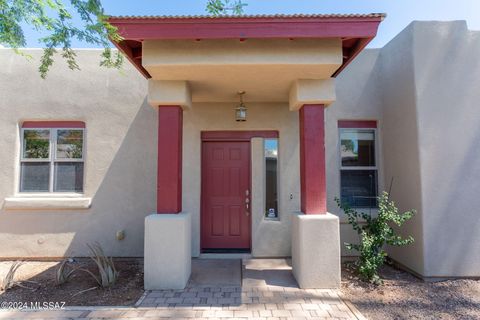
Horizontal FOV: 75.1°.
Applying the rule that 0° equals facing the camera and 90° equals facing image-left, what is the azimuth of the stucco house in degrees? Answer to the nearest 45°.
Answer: approximately 0°

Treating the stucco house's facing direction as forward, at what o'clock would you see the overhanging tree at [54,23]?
The overhanging tree is roughly at 1 o'clock from the stucco house.

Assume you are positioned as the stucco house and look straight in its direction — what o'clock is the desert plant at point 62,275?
The desert plant is roughly at 2 o'clock from the stucco house.

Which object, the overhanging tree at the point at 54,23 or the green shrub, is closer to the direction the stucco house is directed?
the overhanging tree
